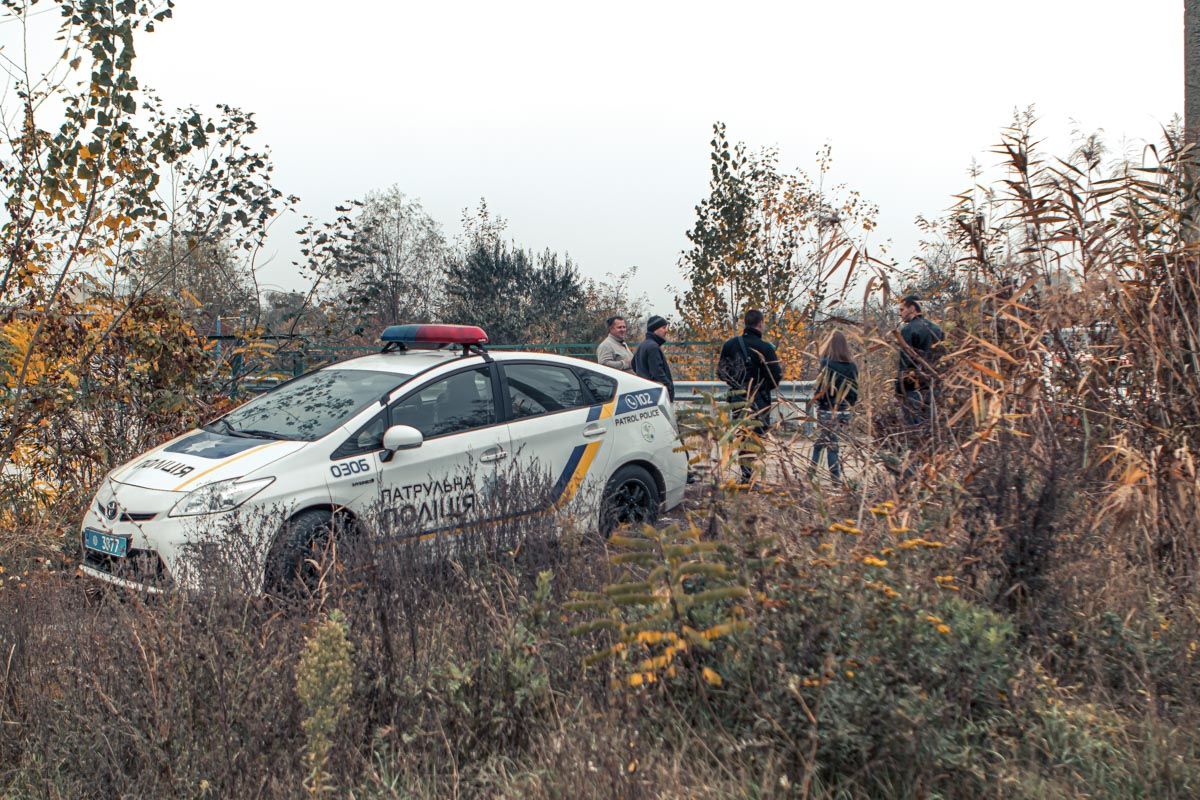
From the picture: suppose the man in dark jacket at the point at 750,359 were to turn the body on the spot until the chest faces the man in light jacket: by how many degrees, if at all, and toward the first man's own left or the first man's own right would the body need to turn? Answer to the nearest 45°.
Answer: approximately 45° to the first man's own left

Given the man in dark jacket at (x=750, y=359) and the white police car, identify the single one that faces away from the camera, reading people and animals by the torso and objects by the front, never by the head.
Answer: the man in dark jacket

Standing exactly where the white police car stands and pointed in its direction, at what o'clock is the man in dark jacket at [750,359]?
The man in dark jacket is roughly at 6 o'clock from the white police car.

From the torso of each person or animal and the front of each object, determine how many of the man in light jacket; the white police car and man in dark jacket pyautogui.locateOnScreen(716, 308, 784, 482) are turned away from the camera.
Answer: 1

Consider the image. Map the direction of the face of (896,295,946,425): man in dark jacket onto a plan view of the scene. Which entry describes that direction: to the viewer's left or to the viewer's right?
to the viewer's left

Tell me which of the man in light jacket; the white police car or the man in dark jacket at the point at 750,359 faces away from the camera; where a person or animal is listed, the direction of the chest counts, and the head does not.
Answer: the man in dark jacket

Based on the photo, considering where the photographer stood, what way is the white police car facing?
facing the viewer and to the left of the viewer

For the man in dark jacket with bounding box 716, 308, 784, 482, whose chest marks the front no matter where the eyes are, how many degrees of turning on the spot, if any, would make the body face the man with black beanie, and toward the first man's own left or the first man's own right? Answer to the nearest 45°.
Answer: approximately 45° to the first man's own left

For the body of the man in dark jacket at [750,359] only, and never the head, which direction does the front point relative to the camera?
away from the camera

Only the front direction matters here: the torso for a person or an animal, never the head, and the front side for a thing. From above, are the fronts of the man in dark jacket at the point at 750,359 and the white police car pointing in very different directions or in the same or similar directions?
very different directions
